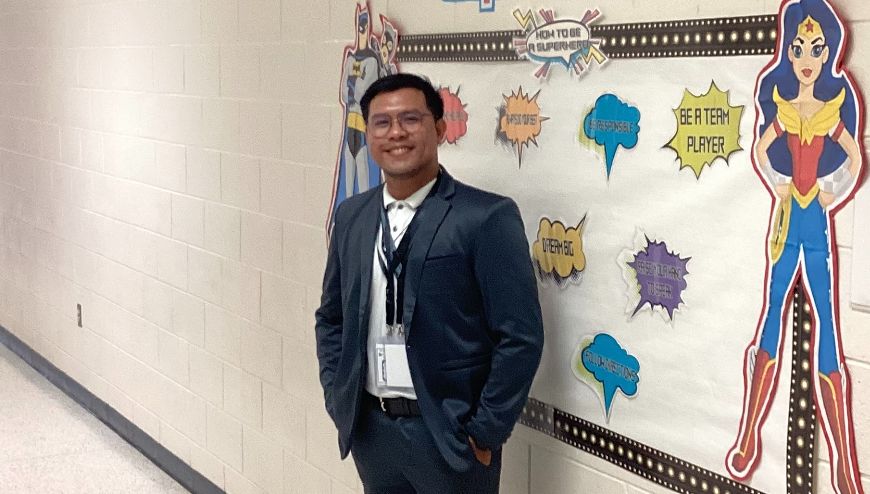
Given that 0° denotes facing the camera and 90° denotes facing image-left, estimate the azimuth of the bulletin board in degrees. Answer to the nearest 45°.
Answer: approximately 45°

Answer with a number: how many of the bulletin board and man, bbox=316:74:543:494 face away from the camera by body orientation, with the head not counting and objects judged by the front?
0

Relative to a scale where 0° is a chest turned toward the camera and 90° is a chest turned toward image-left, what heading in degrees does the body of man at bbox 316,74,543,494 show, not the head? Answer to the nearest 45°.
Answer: approximately 45°
